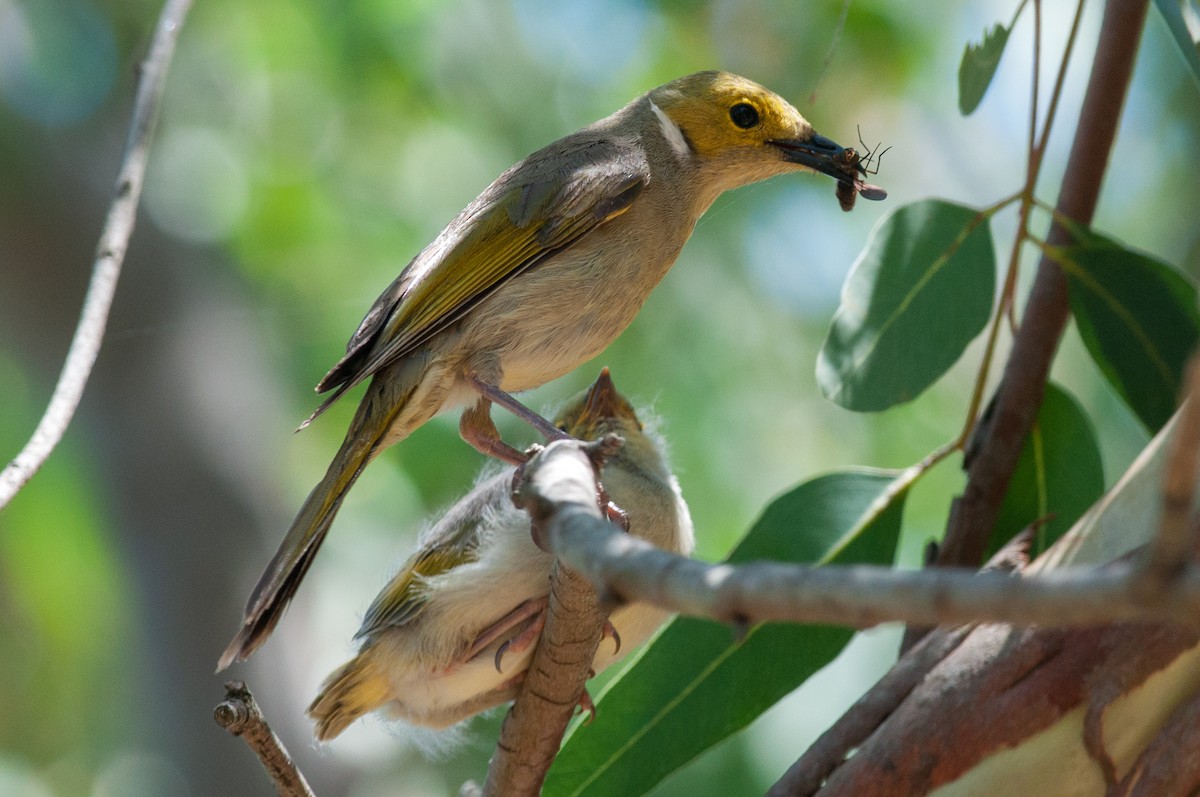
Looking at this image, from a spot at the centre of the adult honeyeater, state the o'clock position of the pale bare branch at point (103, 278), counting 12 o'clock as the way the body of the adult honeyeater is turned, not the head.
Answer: The pale bare branch is roughly at 6 o'clock from the adult honeyeater.

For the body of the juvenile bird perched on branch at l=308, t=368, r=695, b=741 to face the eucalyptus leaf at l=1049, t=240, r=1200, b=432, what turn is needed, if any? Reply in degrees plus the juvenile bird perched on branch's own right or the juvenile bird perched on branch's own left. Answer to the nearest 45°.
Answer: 0° — it already faces it

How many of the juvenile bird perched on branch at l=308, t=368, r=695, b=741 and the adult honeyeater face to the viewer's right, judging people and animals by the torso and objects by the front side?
2

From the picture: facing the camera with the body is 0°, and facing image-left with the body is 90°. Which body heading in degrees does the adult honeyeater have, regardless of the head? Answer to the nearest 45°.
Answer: approximately 270°

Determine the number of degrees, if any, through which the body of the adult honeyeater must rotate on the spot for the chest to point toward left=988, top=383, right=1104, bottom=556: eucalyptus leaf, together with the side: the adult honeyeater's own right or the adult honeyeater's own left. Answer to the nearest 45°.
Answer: approximately 45° to the adult honeyeater's own left

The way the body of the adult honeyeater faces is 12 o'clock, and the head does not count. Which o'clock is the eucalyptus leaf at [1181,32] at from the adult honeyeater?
The eucalyptus leaf is roughly at 12 o'clock from the adult honeyeater.

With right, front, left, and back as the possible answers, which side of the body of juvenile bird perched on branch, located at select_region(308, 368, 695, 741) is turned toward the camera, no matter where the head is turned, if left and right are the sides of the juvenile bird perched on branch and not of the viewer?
right
